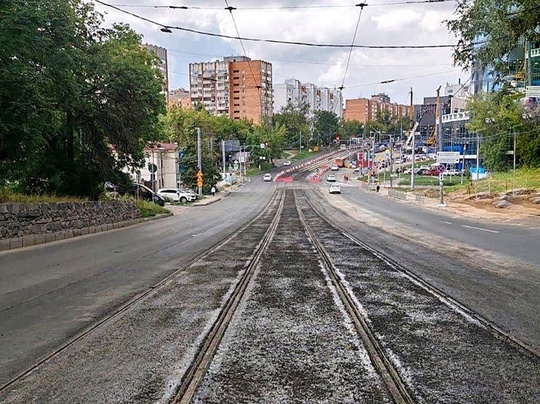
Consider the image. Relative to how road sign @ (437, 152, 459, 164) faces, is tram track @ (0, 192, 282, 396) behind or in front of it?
in front

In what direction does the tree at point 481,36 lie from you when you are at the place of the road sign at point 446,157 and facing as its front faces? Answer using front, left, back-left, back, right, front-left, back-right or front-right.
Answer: front

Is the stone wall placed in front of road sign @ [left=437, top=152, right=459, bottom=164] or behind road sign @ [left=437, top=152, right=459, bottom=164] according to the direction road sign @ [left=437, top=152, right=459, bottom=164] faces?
in front

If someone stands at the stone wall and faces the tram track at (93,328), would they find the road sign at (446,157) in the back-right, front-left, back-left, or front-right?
back-left

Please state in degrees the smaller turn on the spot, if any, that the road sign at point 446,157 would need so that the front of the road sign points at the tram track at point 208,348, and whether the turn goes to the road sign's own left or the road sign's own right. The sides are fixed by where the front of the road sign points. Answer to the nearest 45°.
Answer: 0° — it already faces it

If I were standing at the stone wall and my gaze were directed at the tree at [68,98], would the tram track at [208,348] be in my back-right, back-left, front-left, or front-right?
back-right

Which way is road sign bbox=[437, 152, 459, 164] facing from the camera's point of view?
toward the camera

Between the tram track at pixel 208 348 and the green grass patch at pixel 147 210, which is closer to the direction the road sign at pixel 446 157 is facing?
the tram track

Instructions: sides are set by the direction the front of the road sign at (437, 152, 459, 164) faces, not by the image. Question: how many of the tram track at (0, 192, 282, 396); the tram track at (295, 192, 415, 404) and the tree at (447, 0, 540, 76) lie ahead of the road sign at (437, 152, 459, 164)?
3

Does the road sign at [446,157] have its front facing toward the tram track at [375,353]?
yes
